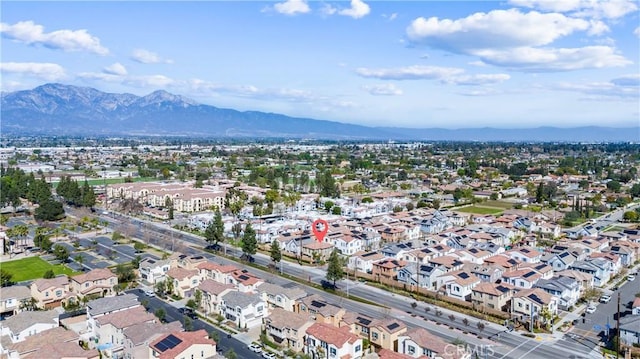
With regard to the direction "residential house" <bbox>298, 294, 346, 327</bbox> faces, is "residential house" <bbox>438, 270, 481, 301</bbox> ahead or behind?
behind

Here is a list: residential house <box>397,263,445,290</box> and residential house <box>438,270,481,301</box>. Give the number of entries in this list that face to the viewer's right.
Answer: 0

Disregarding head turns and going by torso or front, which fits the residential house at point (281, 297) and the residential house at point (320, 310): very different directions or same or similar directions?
same or similar directions

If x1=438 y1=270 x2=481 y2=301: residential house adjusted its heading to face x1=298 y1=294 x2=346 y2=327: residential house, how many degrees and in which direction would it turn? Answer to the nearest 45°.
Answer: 0° — it already faces it

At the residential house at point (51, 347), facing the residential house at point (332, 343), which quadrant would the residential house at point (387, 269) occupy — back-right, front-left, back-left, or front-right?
front-left

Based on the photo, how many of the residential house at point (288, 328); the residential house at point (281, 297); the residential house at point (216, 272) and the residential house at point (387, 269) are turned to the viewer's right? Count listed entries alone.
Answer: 0

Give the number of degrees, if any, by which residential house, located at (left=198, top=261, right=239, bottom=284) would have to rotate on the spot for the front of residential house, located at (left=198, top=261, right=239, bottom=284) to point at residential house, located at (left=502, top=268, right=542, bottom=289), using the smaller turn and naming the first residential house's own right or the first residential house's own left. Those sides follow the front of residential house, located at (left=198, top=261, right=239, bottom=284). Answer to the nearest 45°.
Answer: approximately 135° to the first residential house's own left

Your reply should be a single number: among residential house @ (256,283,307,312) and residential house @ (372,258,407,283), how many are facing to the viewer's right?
0

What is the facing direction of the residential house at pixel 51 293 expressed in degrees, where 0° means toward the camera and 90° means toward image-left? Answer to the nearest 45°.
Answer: approximately 315°
